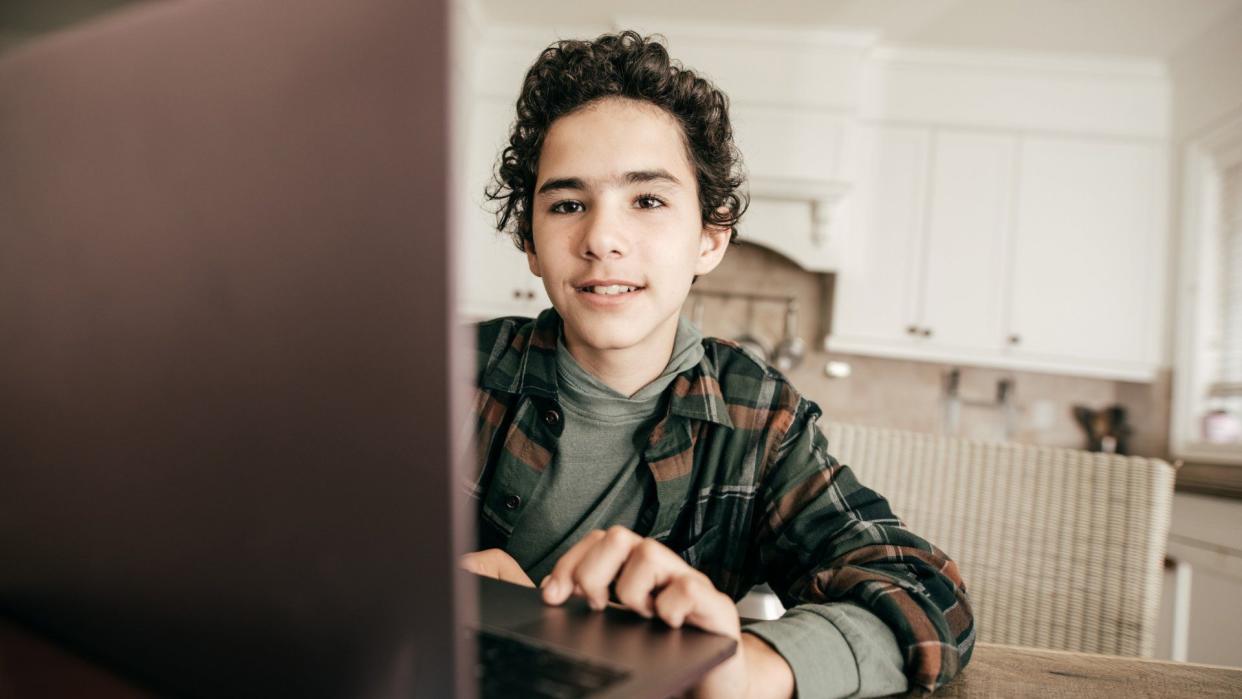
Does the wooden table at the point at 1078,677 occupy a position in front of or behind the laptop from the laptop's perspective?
in front

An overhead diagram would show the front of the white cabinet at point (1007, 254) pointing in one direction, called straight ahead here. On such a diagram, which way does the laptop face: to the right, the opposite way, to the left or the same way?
the opposite way

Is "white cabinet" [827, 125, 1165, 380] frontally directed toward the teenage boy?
yes

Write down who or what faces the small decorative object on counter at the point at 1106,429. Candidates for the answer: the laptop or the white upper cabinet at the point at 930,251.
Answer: the laptop

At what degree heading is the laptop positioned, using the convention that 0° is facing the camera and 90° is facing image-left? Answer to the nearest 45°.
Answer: approximately 225°

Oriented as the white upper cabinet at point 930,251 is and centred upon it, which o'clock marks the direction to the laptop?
The laptop is roughly at 12 o'clock from the white upper cabinet.

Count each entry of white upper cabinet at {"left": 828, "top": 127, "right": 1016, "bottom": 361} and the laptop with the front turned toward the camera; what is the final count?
1

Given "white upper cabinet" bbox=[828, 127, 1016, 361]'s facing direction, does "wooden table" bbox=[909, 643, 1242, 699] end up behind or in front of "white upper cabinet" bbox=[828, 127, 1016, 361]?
in front

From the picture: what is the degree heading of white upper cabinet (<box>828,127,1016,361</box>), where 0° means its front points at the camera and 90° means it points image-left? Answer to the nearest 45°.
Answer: approximately 0°

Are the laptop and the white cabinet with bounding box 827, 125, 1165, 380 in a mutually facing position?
yes

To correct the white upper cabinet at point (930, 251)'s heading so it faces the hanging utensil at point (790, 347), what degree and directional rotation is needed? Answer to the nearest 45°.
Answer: approximately 90° to its right

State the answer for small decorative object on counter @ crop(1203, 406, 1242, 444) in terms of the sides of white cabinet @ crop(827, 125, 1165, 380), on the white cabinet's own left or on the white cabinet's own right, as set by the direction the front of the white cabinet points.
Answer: on the white cabinet's own left

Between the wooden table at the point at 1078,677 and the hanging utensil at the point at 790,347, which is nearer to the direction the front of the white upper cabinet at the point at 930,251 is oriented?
the wooden table

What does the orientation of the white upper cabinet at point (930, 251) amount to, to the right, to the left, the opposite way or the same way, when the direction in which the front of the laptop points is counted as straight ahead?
the opposite way

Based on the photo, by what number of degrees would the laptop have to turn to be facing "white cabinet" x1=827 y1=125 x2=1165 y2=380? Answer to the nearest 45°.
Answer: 0° — it already faces it
